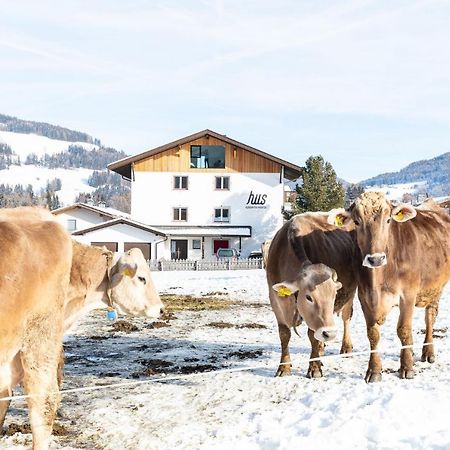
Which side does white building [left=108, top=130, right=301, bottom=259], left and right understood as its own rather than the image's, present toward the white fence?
front

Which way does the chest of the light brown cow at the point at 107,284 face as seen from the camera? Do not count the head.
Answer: to the viewer's right

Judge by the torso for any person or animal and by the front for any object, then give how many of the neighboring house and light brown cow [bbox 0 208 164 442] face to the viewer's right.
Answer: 1

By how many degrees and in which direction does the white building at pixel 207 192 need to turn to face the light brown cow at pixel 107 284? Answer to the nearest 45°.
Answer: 0° — it already faces it

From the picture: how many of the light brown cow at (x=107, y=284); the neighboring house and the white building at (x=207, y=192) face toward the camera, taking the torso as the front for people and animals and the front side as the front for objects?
2

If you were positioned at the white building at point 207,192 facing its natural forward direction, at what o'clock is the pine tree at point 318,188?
The pine tree is roughly at 9 o'clock from the white building.

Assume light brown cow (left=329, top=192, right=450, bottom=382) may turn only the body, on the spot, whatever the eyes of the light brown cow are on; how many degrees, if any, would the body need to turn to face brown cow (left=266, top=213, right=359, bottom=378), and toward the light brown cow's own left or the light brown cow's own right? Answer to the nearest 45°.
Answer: approximately 45° to the light brown cow's own right

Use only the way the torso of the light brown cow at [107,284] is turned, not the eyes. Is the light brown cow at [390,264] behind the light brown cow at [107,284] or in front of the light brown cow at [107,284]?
in front
